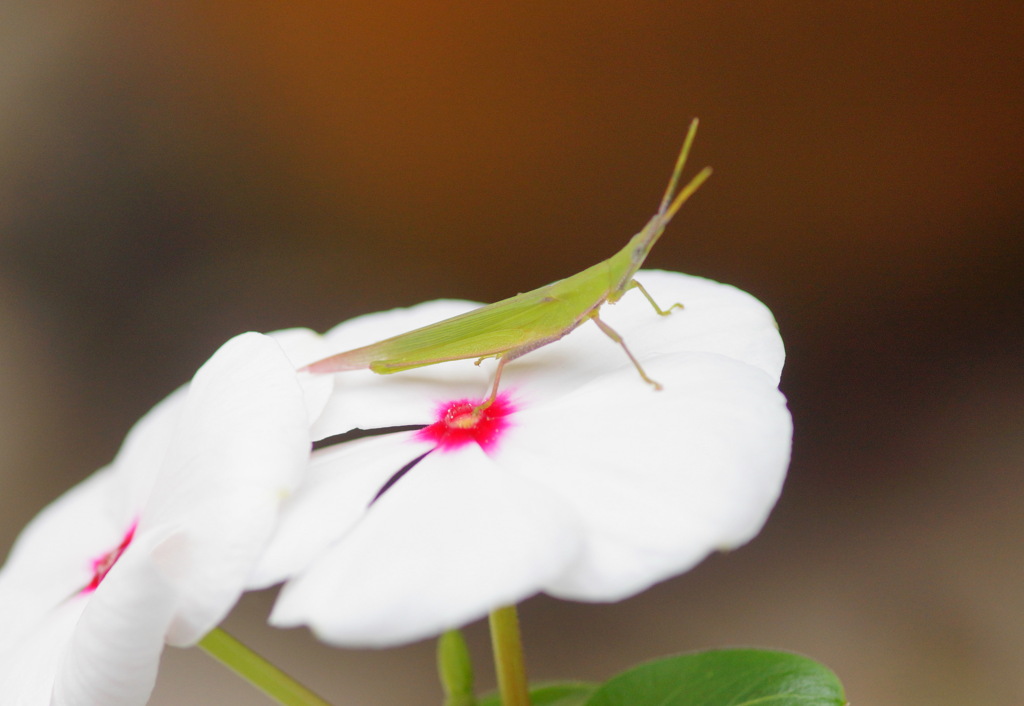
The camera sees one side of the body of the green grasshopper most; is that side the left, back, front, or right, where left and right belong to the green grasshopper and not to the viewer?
right
